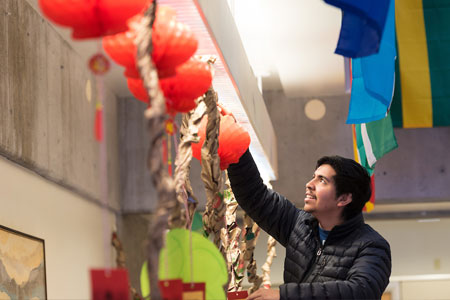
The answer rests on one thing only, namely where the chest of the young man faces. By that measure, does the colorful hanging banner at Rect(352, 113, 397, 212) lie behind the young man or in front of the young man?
behind

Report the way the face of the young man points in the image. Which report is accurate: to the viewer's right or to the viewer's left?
to the viewer's left

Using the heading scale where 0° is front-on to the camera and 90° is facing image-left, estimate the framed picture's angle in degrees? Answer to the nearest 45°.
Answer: approximately 315°

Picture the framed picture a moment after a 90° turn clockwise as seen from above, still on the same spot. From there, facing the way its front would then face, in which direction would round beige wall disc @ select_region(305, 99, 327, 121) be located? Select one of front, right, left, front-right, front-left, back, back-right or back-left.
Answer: back

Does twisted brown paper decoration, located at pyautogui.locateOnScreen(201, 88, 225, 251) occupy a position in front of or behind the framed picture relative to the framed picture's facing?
in front

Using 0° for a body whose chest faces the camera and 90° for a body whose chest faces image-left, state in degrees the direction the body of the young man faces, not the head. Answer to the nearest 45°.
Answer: approximately 45°

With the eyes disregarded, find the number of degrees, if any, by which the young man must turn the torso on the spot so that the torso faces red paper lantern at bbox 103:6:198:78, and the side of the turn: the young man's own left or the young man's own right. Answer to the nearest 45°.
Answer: approximately 45° to the young man's own left

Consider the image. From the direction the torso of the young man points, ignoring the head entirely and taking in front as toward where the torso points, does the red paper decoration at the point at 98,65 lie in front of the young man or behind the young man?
in front

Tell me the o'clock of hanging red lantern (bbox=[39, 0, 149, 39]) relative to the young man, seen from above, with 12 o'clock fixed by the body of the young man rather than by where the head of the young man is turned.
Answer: The hanging red lantern is roughly at 11 o'clock from the young man.
